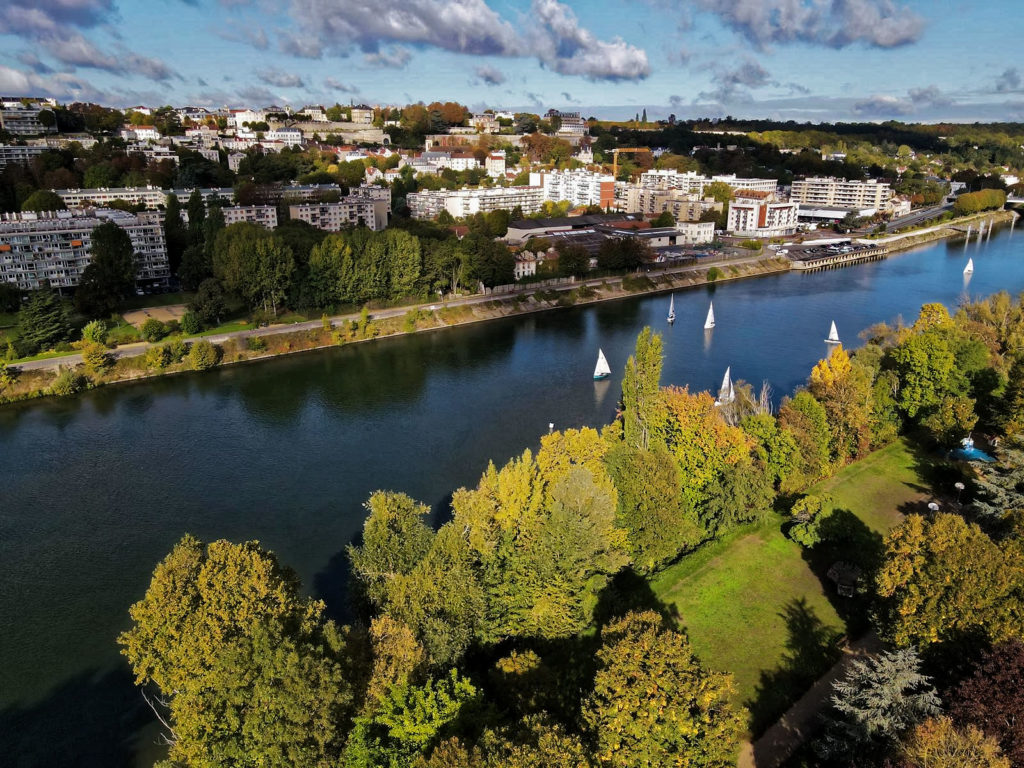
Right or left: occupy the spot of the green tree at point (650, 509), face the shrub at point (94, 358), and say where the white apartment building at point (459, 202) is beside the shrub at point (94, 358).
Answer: right

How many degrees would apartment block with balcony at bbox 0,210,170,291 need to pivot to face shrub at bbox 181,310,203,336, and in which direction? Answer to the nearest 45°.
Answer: approximately 45° to its left

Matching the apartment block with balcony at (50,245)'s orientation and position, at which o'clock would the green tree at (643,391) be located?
The green tree is roughly at 11 o'clock from the apartment block with balcony.

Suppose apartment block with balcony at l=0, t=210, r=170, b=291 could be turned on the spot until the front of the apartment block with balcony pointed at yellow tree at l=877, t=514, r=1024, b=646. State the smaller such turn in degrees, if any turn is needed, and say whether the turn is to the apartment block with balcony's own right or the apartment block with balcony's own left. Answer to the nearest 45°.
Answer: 0° — it already faces it

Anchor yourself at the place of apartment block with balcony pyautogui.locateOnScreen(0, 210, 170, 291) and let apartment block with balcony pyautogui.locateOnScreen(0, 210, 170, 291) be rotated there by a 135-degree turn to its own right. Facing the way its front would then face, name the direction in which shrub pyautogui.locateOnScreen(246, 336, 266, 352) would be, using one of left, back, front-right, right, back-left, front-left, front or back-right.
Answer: back

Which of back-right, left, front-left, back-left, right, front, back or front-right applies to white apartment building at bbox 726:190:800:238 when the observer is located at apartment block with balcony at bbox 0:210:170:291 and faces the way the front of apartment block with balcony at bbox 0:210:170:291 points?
left

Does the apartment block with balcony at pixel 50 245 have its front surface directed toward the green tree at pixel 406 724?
yes

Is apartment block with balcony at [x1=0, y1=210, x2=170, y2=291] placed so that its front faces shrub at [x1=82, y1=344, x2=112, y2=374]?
yes

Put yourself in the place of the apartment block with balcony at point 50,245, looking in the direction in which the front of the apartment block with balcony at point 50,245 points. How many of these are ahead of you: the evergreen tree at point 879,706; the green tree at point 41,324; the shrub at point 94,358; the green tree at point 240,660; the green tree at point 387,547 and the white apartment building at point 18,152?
5

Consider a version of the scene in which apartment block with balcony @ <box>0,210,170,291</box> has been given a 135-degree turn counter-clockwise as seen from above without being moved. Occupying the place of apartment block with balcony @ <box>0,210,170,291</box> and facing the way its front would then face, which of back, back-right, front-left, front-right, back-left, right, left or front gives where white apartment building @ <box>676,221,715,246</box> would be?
front-right

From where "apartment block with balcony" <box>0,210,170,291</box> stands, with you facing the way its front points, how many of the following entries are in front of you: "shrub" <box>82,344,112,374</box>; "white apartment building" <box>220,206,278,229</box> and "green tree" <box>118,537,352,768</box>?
2

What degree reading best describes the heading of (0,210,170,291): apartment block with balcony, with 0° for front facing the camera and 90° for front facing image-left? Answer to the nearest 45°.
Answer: approximately 0°
